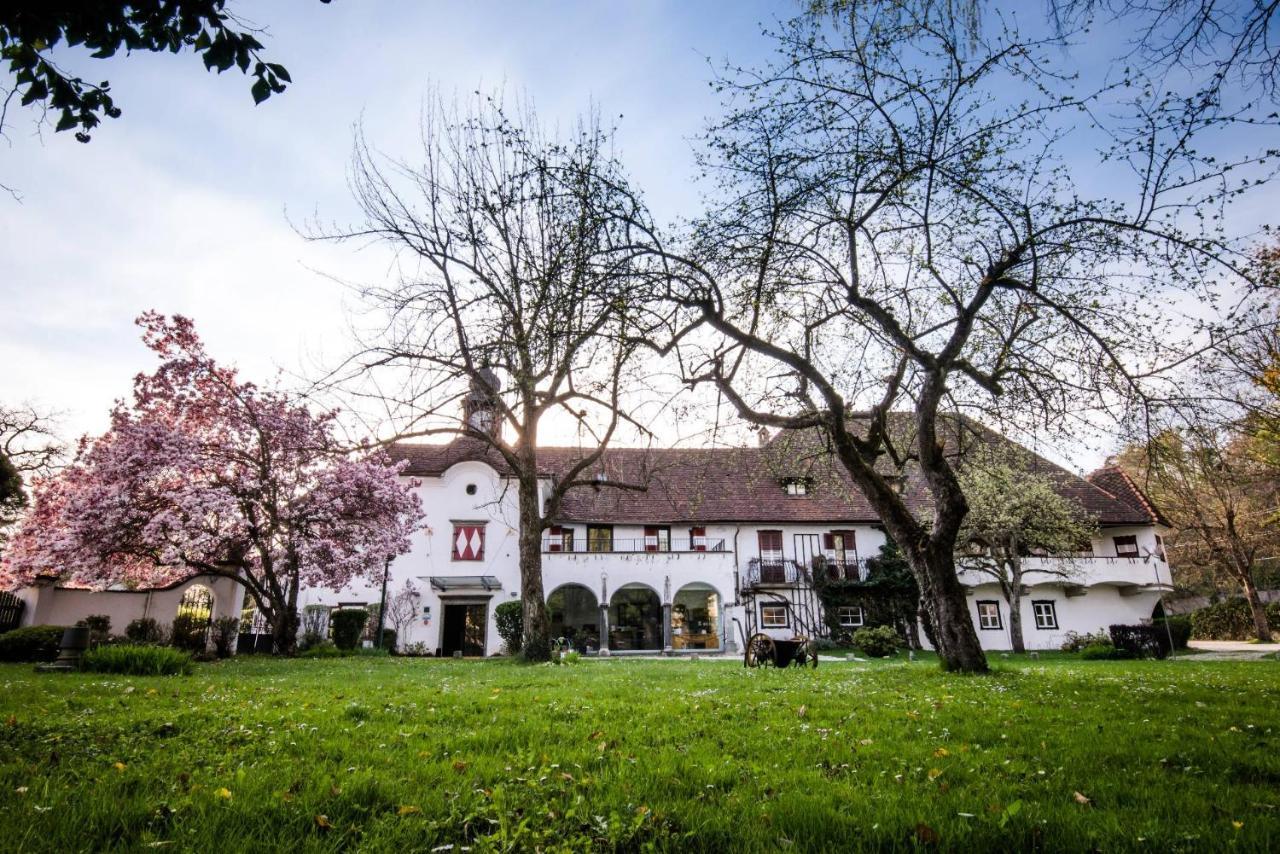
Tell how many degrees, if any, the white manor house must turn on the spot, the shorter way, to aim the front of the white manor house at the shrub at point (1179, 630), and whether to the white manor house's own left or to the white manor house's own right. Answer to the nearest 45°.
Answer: approximately 90° to the white manor house's own left

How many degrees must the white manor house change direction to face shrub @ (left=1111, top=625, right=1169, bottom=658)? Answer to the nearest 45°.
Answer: approximately 45° to its left

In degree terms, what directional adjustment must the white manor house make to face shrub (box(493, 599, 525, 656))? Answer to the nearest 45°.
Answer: approximately 90° to its right

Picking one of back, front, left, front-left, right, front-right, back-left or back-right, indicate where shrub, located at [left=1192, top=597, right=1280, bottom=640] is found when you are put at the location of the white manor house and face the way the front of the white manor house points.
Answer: left

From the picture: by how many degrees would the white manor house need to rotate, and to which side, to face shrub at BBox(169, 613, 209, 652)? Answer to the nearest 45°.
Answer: approximately 45° to its right

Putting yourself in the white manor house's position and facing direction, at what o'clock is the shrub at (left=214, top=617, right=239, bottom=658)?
The shrub is roughly at 2 o'clock from the white manor house.

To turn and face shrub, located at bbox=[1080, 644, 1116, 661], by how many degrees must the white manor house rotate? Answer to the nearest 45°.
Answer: approximately 45° to its left

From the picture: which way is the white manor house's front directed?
toward the camera

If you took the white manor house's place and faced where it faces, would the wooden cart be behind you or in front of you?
in front
